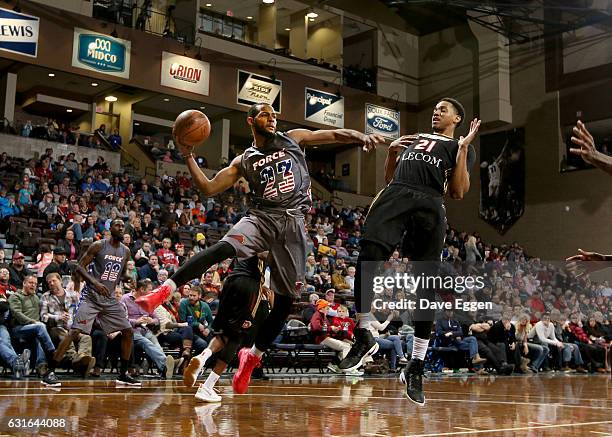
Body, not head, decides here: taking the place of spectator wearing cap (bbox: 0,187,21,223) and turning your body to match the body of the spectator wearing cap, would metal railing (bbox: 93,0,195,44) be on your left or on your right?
on your left

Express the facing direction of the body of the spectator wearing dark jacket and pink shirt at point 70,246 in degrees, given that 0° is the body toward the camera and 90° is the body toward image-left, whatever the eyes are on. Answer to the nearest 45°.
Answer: approximately 315°

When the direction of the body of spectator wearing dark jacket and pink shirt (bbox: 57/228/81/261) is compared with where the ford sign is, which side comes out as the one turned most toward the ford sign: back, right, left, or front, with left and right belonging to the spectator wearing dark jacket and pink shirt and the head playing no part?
left

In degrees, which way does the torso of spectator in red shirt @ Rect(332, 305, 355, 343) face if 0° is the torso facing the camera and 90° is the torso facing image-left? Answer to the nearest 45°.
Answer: approximately 0°

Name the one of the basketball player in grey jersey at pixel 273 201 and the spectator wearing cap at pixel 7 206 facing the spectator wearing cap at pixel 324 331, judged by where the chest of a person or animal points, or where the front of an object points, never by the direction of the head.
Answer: the spectator wearing cap at pixel 7 206

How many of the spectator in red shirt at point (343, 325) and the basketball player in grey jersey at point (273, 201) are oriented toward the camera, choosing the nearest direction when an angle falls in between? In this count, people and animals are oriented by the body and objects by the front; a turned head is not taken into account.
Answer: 2

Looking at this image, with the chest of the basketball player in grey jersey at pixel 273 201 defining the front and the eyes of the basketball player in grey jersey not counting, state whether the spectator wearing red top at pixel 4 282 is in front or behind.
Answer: behind

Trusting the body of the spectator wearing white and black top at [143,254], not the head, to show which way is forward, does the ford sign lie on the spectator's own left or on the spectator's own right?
on the spectator's own left

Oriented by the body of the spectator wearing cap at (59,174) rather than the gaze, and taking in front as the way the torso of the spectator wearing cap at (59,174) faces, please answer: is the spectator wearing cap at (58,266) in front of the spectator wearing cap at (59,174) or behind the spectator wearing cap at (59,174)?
in front
